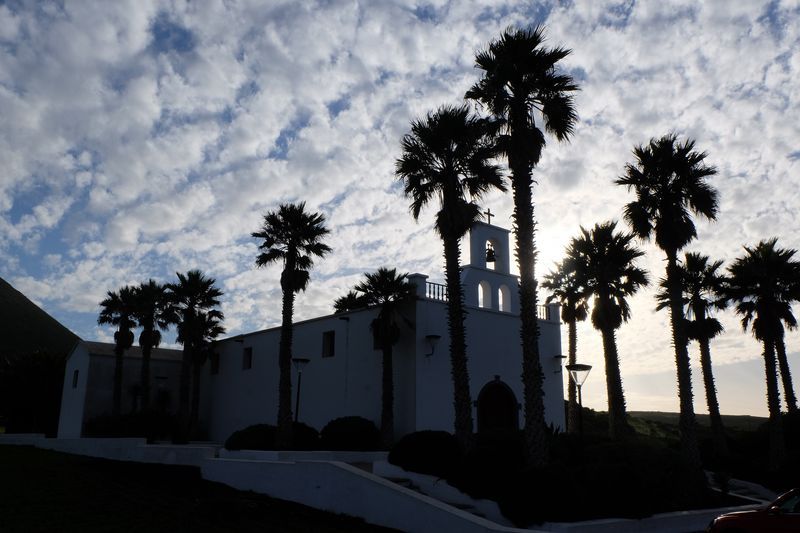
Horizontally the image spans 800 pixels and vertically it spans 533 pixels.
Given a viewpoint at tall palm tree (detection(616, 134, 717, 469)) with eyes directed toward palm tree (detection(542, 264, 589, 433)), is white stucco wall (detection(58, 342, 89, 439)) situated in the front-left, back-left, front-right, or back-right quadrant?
front-left

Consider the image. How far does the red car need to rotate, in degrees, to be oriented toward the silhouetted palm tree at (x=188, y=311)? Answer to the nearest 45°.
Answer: approximately 45° to its right

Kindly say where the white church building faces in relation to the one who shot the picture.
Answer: facing the viewer and to the right of the viewer

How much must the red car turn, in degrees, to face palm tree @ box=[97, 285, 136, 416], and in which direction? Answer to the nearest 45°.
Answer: approximately 45° to its right

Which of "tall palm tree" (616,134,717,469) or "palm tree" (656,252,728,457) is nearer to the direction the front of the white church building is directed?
the tall palm tree

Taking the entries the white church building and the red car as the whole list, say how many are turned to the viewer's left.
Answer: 1

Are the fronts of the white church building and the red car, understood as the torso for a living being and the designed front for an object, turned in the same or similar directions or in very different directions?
very different directions

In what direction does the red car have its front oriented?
to the viewer's left

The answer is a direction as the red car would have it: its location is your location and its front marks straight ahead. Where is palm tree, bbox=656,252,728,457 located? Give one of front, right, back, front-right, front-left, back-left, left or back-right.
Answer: right

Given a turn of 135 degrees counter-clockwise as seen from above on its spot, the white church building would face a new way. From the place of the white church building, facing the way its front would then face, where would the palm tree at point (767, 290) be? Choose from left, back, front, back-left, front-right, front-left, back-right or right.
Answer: right

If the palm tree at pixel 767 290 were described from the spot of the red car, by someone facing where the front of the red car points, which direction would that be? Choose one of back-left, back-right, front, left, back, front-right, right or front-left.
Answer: right

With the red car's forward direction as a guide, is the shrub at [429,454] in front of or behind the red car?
in front
